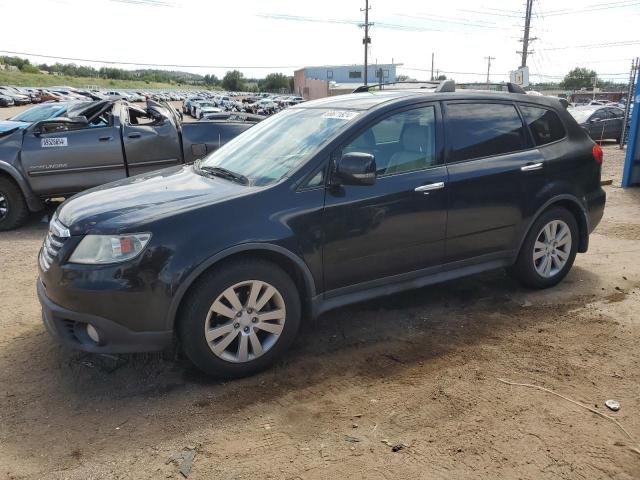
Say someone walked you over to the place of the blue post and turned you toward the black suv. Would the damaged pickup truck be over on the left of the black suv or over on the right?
right

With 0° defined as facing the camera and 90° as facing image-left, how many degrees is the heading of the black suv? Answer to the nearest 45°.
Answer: approximately 45°

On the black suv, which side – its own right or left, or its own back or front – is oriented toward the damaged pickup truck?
right

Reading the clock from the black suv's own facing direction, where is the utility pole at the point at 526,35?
The utility pole is roughly at 5 o'clock from the black suv.

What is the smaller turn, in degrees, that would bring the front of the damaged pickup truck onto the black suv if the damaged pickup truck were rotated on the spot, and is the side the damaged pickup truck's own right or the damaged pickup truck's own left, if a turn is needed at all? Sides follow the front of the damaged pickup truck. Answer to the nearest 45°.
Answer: approximately 90° to the damaged pickup truck's own left

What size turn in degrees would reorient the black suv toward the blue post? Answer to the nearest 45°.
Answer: approximately 180°

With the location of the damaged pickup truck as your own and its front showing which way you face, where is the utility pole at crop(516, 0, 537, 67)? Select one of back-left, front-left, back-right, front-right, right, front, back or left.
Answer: back-right

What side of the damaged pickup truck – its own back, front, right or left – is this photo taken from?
left

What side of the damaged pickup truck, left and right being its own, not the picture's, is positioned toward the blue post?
back
